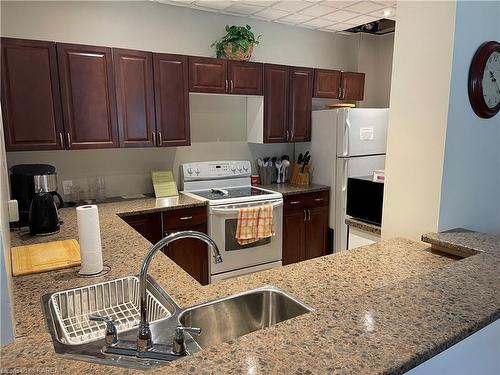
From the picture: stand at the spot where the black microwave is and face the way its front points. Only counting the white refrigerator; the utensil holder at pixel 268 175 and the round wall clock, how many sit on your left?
1

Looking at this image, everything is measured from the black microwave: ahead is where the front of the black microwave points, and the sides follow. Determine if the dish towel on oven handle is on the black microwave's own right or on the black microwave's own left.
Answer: on the black microwave's own right

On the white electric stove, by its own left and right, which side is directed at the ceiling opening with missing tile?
left

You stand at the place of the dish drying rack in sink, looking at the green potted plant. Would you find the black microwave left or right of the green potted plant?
right

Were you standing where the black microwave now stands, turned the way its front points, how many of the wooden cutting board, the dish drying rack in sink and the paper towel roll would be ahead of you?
3

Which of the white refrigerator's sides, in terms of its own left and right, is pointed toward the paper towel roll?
right

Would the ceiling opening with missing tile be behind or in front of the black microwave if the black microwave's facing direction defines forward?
behind

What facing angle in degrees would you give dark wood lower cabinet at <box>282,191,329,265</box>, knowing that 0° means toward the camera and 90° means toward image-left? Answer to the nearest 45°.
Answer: approximately 315°

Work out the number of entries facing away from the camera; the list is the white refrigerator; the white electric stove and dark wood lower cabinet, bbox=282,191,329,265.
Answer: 0

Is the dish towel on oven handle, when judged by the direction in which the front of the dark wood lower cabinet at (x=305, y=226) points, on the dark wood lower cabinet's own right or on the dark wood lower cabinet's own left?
on the dark wood lower cabinet's own right

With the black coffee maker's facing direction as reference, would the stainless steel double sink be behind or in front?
in front

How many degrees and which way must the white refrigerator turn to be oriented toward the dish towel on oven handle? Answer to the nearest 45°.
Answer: approximately 90° to its right

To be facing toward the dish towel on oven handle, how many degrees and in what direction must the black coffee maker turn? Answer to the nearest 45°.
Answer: approximately 45° to its left

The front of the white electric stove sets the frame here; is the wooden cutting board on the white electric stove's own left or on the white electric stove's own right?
on the white electric stove's own right

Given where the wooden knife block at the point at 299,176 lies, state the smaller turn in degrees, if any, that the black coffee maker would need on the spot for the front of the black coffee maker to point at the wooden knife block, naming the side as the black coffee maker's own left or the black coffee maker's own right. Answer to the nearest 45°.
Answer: approximately 45° to the black coffee maker's own left

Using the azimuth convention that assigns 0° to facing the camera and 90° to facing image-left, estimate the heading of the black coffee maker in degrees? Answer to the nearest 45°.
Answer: approximately 315°

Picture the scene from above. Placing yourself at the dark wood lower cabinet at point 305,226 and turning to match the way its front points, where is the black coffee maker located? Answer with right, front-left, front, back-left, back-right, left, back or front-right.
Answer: right

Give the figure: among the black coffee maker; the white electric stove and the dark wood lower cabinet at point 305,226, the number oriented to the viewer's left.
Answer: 0

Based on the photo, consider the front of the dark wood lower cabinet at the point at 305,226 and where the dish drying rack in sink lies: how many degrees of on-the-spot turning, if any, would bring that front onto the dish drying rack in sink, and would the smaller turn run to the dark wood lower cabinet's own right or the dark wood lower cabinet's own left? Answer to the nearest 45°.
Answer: approximately 45° to the dark wood lower cabinet's own right
